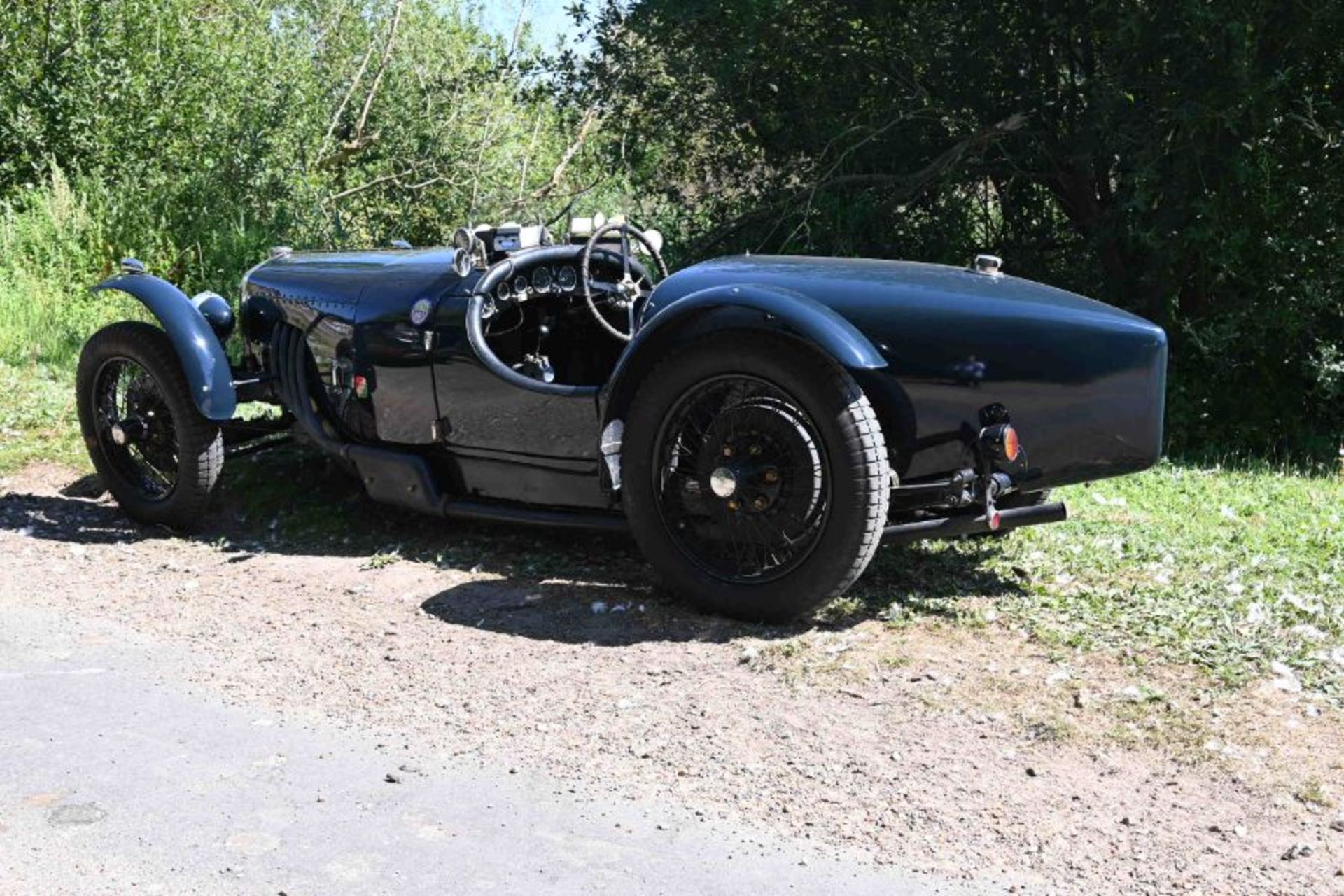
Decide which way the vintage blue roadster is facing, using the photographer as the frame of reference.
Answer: facing away from the viewer and to the left of the viewer
